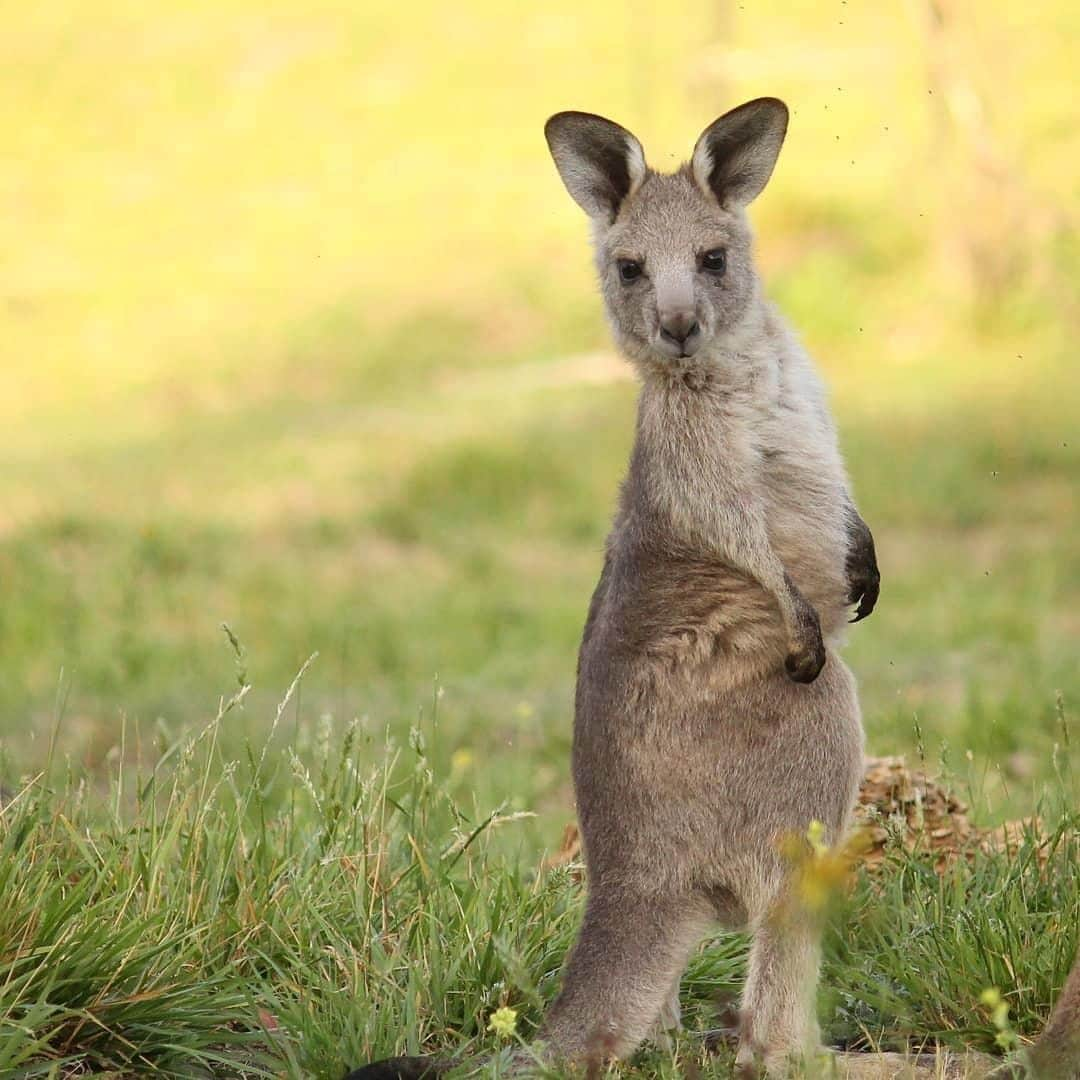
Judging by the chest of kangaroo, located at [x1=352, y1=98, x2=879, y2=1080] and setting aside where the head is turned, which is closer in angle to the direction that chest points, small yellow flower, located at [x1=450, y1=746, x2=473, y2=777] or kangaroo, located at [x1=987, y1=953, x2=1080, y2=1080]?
the kangaroo

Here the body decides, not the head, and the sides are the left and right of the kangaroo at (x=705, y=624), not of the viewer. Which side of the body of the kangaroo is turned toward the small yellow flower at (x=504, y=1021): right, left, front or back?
right

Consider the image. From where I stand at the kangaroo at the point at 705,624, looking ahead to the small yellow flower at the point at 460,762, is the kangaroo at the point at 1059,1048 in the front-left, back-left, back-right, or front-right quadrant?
back-right

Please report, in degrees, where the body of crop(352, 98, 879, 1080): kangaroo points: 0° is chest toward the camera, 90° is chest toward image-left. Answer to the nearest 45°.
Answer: approximately 315°

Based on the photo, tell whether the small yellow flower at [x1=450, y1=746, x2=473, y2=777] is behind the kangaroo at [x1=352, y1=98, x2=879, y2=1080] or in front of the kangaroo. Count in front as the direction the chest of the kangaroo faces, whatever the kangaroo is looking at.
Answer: behind

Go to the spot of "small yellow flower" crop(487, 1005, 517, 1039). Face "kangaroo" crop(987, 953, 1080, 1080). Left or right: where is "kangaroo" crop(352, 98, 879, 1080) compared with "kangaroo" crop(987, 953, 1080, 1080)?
left

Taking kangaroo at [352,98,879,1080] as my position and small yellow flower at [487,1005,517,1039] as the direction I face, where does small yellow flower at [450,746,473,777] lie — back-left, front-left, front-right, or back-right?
back-right
